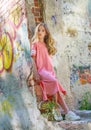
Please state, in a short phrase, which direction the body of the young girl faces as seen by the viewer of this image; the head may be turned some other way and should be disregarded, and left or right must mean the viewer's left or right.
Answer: facing the viewer and to the right of the viewer
